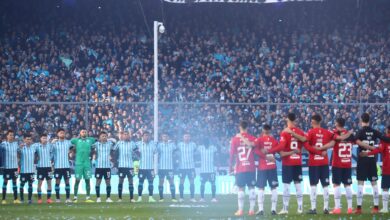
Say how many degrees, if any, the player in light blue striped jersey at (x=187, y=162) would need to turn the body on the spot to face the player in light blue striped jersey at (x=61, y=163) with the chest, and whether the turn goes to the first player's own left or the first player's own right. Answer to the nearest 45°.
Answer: approximately 90° to the first player's own right

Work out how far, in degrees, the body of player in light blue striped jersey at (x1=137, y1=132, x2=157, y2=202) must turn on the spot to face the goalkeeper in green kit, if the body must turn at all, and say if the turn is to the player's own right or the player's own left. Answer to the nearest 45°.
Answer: approximately 90° to the player's own right

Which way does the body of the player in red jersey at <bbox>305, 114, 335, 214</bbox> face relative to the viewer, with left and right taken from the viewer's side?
facing away from the viewer

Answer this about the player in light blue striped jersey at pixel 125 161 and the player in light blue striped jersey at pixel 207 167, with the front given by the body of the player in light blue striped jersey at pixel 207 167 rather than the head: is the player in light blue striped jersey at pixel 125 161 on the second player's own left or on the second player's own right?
on the second player's own right

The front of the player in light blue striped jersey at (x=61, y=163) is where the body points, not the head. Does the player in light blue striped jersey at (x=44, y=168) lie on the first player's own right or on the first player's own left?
on the first player's own right

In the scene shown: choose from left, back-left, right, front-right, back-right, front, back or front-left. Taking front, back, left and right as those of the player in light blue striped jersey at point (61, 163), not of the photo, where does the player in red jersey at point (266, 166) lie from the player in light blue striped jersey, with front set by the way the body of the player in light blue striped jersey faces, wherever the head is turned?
front-left

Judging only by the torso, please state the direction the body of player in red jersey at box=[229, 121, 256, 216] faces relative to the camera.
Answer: away from the camera

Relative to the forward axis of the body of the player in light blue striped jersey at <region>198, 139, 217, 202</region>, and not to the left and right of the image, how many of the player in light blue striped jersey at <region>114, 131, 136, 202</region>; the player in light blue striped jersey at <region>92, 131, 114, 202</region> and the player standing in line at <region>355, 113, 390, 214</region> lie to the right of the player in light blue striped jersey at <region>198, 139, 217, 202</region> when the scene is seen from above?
2

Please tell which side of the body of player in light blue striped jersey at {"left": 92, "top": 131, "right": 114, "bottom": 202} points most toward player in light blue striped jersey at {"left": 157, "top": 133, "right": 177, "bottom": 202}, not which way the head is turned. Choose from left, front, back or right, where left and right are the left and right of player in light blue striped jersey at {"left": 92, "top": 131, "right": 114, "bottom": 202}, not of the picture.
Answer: left

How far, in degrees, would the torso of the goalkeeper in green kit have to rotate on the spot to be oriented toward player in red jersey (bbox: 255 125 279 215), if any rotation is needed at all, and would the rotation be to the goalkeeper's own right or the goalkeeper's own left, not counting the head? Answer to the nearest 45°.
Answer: approximately 45° to the goalkeeper's own left

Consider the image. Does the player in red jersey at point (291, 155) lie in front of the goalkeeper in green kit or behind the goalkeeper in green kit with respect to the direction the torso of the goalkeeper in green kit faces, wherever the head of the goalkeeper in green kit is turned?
in front

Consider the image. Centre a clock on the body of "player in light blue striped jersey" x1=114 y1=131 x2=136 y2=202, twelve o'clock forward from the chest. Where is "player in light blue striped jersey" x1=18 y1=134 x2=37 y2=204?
"player in light blue striped jersey" x1=18 y1=134 x2=37 y2=204 is roughly at 3 o'clock from "player in light blue striped jersey" x1=114 y1=131 x2=136 y2=202.

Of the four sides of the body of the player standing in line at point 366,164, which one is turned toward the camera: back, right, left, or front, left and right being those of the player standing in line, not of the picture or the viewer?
back

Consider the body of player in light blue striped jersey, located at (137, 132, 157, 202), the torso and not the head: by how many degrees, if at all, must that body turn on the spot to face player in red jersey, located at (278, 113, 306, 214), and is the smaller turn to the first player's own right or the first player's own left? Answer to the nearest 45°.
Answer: approximately 45° to the first player's own left

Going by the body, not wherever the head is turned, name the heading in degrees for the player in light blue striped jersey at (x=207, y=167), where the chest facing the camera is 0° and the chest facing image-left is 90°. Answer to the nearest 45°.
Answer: approximately 0°
